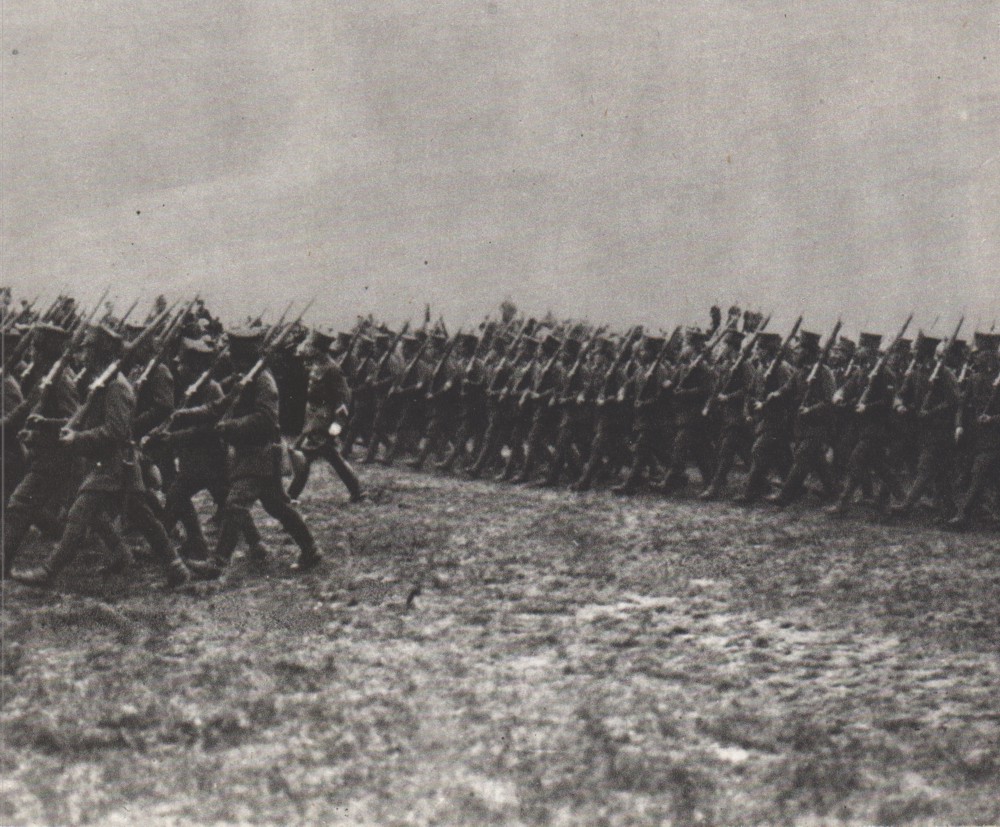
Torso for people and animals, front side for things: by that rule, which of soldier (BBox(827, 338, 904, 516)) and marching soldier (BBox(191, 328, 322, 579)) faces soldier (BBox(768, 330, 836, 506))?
soldier (BBox(827, 338, 904, 516))

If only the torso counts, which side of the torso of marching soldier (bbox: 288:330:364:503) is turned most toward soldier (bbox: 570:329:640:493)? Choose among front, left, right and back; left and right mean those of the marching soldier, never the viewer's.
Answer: back

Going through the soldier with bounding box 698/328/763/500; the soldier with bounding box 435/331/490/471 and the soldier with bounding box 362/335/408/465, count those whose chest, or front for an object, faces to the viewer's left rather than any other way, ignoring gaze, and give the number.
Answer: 3

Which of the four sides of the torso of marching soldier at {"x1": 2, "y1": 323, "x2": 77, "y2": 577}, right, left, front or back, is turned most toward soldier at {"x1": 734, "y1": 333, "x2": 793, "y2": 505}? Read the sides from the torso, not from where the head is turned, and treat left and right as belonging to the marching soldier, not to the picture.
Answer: back

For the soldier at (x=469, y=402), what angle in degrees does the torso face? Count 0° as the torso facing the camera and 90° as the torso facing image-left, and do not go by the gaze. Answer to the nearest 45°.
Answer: approximately 90°

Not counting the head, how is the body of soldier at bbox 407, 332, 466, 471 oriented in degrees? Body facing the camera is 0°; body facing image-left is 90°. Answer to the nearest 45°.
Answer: approximately 90°

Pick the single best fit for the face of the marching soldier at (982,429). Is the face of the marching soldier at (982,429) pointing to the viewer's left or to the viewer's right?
to the viewer's left

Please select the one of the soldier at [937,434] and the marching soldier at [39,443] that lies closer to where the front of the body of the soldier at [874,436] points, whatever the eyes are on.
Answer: the marching soldier

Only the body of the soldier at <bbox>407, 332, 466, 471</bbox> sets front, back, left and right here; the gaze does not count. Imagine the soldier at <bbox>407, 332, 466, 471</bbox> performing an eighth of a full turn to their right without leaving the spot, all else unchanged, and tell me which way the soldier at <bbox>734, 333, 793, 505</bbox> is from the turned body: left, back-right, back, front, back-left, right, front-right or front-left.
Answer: back

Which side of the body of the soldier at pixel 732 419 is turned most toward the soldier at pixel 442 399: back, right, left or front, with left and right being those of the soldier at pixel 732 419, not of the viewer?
front

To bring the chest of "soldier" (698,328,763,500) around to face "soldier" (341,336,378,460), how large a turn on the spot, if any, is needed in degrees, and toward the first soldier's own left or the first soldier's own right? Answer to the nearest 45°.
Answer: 0° — they already face them

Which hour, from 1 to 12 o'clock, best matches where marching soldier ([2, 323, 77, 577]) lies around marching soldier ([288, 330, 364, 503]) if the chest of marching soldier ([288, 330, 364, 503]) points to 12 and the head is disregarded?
marching soldier ([2, 323, 77, 577]) is roughly at 10 o'clock from marching soldier ([288, 330, 364, 503]).

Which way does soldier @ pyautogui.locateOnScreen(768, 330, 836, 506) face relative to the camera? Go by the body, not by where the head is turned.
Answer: to the viewer's left
